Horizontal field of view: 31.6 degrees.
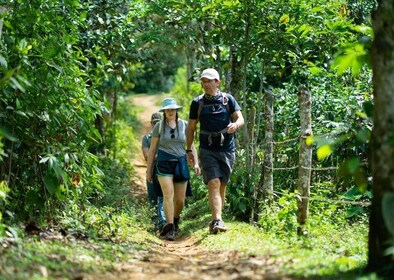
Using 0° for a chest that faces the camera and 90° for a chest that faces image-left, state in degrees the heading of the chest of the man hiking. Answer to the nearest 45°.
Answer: approximately 0°

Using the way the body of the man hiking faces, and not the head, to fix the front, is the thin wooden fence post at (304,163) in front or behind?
in front

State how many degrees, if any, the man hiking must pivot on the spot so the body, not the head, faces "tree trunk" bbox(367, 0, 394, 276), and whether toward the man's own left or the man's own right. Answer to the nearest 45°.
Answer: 0° — they already face it

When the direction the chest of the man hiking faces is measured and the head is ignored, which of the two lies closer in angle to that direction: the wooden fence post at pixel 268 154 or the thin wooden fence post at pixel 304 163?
the thin wooden fence post

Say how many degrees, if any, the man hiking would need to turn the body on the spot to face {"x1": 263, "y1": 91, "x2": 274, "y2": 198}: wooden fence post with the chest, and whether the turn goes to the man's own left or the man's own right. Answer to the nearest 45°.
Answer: approximately 135° to the man's own left
